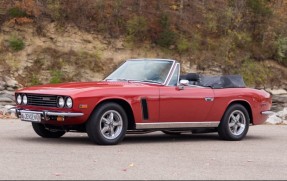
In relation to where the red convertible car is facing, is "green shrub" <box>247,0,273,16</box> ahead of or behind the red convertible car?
behind

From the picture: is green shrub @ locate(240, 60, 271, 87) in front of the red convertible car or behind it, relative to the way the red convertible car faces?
behind

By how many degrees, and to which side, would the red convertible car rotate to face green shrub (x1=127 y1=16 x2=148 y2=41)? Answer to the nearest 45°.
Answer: approximately 135° to its right

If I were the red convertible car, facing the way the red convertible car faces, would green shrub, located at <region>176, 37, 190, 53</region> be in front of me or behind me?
behind

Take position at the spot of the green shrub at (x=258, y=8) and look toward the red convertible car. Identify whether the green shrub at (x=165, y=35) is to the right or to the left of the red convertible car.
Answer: right

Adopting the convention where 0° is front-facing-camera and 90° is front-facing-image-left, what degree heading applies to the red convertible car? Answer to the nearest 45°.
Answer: approximately 45°
